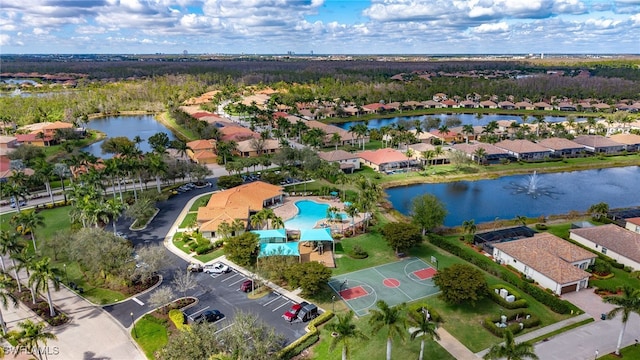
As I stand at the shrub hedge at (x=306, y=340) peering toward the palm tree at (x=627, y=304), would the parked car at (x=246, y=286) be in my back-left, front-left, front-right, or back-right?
back-left

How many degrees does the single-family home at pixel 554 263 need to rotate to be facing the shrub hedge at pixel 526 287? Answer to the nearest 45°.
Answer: approximately 90° to its right

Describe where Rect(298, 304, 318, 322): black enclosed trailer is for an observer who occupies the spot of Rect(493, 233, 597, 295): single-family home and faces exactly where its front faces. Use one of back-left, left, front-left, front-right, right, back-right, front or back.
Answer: right

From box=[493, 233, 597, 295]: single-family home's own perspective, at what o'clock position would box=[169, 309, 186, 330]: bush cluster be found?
The bush cluster is roughly at 3 o'clock from the single-family home.

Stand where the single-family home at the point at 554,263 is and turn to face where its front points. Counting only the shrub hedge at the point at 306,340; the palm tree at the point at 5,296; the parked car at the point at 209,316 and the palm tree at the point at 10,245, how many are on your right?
4

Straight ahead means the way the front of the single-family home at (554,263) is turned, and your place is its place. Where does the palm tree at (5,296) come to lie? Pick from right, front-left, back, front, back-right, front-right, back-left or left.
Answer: right

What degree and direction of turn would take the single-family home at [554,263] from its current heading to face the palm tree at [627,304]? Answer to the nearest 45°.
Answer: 0° — it already faces it

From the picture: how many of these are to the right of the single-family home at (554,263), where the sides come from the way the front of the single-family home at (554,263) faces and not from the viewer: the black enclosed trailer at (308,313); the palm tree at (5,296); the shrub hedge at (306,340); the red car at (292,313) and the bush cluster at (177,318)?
5

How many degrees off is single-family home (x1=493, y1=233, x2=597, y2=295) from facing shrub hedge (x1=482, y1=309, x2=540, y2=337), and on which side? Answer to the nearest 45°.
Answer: approximately 45° to its right

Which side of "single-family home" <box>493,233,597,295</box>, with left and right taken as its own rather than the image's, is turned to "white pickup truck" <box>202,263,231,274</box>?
right

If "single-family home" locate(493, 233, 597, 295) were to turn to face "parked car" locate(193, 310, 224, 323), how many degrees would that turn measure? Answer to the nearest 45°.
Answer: approximately 90° to its right

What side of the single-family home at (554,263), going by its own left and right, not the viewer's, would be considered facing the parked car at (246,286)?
right

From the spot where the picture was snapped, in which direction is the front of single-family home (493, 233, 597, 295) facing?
facing the viewer and to the right of the viewer
